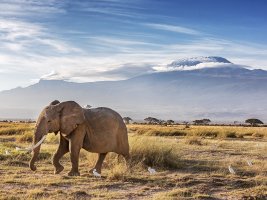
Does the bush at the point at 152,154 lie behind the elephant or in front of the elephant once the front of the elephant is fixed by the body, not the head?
behind

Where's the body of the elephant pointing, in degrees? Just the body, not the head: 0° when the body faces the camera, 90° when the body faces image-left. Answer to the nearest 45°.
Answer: approximately 90°

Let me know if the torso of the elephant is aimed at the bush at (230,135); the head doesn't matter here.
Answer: no
